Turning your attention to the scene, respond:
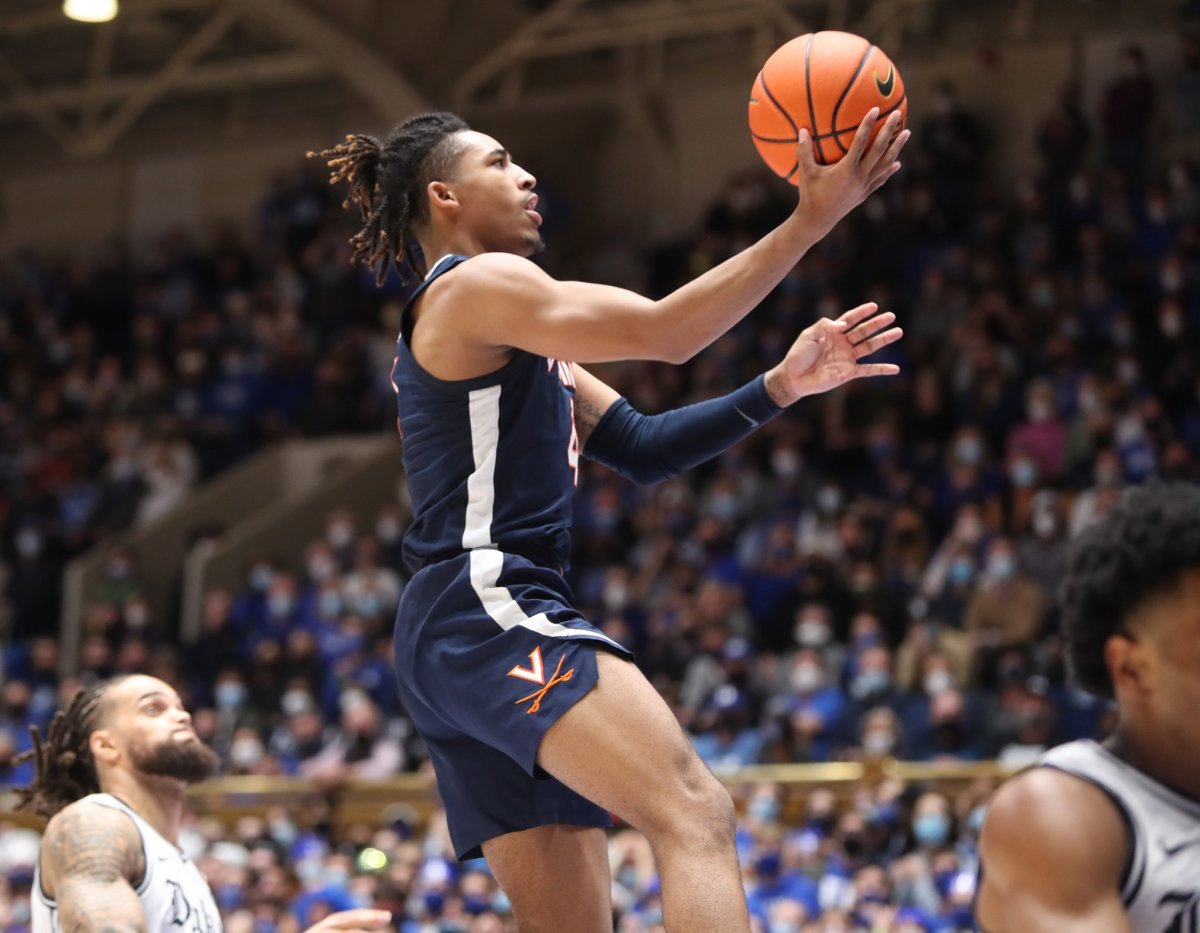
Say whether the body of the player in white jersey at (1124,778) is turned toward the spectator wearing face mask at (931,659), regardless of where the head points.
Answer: no

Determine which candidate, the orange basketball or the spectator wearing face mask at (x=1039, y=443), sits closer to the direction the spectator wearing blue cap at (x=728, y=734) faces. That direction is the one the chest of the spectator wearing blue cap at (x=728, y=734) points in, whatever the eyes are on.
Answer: the orange basketball

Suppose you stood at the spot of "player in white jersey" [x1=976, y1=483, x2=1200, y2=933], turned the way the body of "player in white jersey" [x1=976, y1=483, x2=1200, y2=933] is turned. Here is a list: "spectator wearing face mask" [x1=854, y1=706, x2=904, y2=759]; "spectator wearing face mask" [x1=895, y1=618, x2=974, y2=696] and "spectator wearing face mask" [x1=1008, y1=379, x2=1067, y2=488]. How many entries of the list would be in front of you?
0

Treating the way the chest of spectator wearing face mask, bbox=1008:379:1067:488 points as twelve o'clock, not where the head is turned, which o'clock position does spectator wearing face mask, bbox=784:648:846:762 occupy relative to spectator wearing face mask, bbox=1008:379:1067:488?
spectator wearing face mask, bbox=784:648:846:762 is roughly at 1 o'clock from spectator wearing face mask, bbox=1008:379:1067:488.

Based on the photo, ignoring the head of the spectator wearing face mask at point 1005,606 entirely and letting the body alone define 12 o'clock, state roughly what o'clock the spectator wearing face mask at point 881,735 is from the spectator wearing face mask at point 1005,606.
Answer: the spectator wearing face mask at point 881,735 is roughly at 1 o'clock from the spectator wearing face mask at point 1005,606.

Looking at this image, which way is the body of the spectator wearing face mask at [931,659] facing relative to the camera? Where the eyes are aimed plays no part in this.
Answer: toward the camera

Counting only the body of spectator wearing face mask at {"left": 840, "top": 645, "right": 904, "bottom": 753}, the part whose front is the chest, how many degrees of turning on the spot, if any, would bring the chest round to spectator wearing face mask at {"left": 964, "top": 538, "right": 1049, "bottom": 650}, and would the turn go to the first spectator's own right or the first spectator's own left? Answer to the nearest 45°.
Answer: approximately 135° to the first spectator's own left

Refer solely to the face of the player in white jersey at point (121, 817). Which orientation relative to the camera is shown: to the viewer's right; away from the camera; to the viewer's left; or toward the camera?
to the viewer's right

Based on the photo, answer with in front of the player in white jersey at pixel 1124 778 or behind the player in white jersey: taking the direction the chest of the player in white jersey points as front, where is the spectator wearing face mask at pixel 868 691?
behind

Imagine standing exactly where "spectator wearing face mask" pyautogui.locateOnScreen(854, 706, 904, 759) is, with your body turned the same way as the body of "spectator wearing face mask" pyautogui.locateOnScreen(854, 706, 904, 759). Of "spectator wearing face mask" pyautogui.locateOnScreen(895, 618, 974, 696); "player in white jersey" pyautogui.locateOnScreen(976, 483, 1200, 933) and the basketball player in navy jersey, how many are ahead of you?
2

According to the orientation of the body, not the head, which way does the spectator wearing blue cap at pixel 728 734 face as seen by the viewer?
toward the camera

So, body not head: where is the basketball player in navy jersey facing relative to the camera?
to the viewer's right

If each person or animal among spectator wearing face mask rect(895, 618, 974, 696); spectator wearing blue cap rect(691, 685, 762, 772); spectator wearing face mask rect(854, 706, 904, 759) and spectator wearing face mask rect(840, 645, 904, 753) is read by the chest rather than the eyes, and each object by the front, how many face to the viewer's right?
0

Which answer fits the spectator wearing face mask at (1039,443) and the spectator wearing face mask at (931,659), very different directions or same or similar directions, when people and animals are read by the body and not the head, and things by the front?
same or similar directions

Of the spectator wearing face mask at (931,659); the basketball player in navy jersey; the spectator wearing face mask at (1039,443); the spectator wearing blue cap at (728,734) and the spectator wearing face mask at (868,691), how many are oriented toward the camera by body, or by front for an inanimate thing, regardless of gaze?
4

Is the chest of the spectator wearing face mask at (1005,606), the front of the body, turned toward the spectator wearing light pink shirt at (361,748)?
no

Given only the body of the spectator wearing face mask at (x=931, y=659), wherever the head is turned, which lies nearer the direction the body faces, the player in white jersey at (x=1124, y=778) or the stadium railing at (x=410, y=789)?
the player in white jersey

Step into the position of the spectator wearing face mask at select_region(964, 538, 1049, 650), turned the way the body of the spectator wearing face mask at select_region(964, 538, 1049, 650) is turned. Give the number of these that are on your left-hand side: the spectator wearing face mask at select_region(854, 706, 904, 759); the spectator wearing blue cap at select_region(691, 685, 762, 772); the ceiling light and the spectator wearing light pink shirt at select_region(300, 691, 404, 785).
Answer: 0

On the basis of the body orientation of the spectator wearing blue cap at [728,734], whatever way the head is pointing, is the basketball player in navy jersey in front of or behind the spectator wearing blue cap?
in front

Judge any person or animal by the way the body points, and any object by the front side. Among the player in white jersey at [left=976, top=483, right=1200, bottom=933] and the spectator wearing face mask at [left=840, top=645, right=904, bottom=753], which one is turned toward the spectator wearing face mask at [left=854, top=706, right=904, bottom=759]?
the spectator wearing face mask at [left=840, top=645, right=904, bottom=753]
